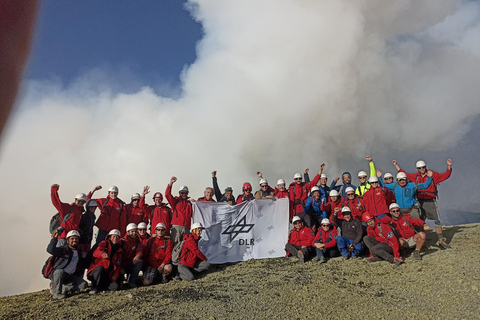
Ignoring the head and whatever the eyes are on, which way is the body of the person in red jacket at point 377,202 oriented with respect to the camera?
toward the camera

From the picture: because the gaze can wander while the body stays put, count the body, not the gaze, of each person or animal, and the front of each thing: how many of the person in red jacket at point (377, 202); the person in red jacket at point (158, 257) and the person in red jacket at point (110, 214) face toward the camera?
3

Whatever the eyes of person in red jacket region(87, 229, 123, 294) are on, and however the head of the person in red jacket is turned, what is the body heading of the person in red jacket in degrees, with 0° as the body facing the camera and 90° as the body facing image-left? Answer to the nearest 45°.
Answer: approximately 0°

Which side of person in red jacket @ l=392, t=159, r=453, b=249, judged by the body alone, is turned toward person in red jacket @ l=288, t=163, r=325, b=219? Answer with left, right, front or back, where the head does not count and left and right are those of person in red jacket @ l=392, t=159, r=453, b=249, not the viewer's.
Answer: right

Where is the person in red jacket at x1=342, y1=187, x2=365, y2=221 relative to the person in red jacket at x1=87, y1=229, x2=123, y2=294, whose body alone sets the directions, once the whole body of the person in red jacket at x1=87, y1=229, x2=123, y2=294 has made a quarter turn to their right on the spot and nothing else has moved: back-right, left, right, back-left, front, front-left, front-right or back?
back

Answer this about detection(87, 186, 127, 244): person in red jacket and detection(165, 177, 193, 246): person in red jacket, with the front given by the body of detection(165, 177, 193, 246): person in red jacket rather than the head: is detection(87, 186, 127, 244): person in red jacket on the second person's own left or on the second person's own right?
on the second person's own right

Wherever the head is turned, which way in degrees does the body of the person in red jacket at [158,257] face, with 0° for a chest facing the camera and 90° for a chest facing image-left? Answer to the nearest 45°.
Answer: approximately 0°

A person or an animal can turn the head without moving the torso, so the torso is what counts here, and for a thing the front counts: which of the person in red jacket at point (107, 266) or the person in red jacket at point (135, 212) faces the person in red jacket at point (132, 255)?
the person in red jacket at point (135, 212)

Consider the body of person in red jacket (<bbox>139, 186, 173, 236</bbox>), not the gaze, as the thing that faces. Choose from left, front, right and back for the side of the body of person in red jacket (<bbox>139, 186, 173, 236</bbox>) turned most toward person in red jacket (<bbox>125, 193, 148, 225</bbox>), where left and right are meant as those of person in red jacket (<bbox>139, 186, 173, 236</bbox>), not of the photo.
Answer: right

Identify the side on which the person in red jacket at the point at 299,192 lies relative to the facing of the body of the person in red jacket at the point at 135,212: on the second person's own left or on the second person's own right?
on the second person's own left

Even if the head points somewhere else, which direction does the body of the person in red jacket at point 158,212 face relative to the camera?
toward the camera

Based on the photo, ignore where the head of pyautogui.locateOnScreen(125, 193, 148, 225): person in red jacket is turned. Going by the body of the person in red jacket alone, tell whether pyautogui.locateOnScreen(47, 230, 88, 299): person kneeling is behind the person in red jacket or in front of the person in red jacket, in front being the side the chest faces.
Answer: in front

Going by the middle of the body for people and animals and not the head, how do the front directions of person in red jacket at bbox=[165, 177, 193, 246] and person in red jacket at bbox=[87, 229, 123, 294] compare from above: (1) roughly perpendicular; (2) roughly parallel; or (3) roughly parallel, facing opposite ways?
roughly parallel

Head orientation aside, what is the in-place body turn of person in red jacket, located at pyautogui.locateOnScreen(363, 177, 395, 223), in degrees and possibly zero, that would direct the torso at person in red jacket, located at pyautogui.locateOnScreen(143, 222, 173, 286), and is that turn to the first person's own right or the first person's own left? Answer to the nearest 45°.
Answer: approximately 45° to the first person's own right

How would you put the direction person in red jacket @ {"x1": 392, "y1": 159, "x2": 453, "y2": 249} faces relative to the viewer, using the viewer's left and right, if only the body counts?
facing the viewer
